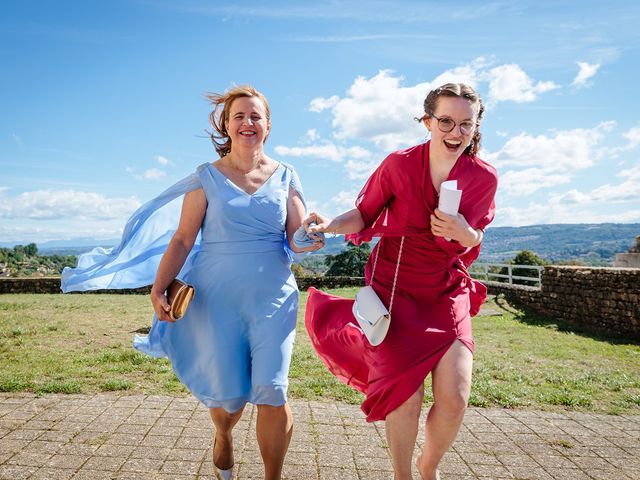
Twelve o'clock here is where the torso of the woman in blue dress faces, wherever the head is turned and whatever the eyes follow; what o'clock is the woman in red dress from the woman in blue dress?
The woman in red dress is roughly at 10 o'clock from the woman in blue dress.

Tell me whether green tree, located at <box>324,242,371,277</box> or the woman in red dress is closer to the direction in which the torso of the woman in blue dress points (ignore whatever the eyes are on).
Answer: the woman in red dress

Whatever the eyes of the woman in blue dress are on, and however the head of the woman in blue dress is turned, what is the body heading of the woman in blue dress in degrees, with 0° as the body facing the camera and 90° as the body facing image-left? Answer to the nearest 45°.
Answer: approximately 0°

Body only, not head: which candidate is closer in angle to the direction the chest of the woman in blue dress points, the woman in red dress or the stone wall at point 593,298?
the woman in red dress

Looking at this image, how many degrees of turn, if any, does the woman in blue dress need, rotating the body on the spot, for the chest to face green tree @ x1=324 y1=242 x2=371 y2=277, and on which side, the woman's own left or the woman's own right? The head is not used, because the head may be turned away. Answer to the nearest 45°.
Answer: approximately 180°

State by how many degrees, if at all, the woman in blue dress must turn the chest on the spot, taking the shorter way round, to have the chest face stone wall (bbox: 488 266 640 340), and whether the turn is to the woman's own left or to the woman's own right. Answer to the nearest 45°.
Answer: approximately 135° to the woman's own left
